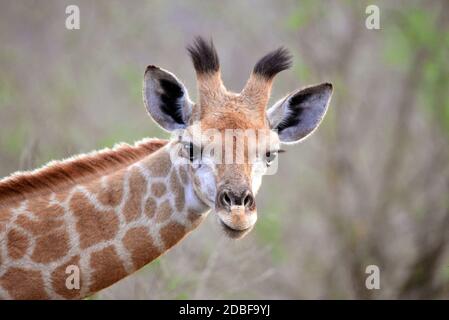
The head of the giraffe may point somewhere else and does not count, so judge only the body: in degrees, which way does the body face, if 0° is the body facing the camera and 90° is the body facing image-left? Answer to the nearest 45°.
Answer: approximately 315°
